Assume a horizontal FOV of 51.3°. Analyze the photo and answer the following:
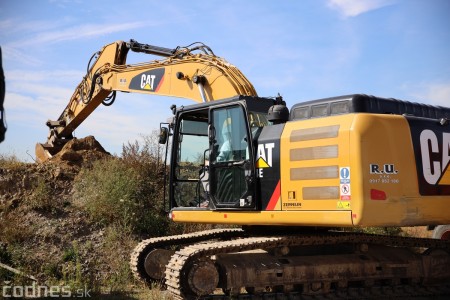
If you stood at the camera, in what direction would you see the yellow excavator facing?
facing away from the viewer and to the left of the viewer

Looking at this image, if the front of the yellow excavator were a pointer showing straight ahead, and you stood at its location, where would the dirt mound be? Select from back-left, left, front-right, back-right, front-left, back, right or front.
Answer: front

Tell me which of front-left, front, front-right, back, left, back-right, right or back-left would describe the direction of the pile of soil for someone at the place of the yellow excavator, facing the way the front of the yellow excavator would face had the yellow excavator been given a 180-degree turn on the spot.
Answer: back
